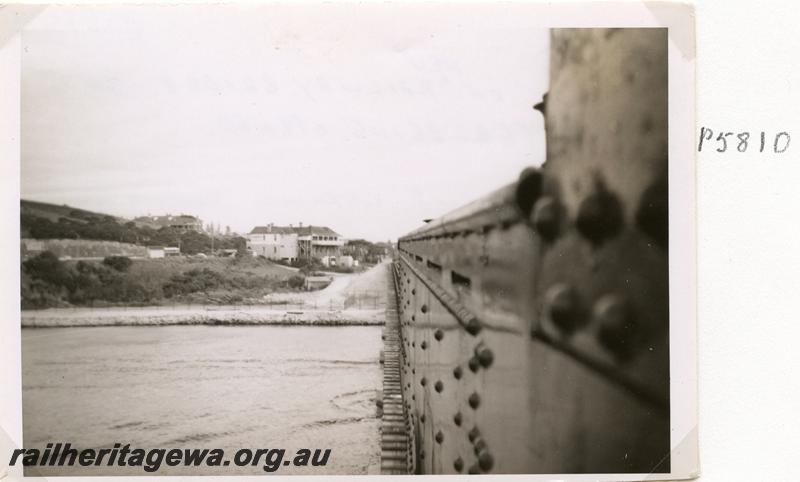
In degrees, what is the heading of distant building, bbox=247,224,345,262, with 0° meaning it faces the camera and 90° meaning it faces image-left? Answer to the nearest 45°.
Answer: approximately 0°

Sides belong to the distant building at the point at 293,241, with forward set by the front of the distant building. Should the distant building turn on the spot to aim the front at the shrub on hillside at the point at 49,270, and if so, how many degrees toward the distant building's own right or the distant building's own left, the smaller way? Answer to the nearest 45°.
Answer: approximately 90° to the distant building's own right
